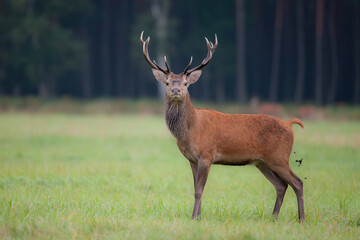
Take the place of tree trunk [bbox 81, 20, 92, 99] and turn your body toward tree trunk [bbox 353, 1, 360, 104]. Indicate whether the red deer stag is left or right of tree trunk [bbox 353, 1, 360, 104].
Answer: right

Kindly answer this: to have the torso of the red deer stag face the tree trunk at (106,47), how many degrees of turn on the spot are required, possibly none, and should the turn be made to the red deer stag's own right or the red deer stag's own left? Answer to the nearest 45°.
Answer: approximately 90° to the red deer stag's own right

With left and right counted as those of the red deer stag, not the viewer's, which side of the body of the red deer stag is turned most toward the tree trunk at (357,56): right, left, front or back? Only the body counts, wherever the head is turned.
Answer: right

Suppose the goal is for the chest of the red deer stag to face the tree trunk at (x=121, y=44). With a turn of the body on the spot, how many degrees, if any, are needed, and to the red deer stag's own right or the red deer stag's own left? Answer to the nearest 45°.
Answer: approximately 90° to the red deer stag's own right

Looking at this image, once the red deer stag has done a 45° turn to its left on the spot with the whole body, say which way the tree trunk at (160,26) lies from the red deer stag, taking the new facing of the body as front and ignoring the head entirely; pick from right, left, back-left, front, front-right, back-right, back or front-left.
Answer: back-right

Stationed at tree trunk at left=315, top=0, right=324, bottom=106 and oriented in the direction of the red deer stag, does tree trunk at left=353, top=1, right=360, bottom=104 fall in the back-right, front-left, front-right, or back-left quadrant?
back-left

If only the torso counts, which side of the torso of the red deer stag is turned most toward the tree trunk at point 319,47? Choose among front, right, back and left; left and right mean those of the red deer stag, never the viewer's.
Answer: right

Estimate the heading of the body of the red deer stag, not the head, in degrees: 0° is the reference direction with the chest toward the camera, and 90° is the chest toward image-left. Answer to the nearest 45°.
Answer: approximately 90°

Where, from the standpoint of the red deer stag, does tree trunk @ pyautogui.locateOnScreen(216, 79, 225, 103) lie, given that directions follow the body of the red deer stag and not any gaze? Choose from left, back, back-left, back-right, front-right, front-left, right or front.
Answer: right
